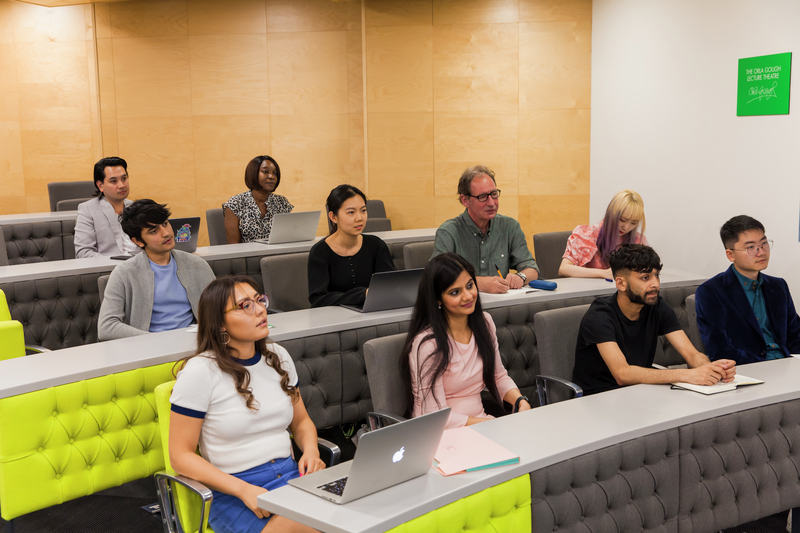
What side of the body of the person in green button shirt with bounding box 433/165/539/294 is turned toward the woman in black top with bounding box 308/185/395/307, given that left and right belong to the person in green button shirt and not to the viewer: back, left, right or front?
right

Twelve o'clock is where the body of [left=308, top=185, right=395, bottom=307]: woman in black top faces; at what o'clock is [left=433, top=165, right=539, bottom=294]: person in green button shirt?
The person in green button shirt is roughly at 10 o'clock from the woman in black top.

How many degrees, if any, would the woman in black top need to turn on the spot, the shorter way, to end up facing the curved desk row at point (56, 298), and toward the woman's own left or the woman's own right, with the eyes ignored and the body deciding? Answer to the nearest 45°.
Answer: approximately 135° to the woman's own right

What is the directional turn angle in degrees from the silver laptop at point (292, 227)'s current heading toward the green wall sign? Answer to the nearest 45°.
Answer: approximately 135° to its right

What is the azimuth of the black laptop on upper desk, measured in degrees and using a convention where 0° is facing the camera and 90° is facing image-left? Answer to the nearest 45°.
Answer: approximately 135°

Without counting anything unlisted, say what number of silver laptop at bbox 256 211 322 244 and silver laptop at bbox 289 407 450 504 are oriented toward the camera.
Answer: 0

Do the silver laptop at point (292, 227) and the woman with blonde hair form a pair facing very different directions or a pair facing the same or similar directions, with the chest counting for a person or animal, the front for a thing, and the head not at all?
very different directions
